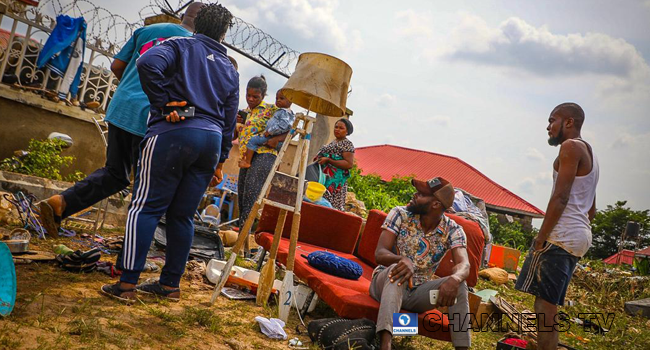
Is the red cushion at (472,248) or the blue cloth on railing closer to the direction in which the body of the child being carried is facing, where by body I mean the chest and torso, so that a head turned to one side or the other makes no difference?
the blue cloth on railing

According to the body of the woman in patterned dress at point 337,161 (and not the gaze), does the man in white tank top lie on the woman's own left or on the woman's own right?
on the woman's own left

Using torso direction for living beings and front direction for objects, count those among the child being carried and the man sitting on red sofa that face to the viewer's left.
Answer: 1

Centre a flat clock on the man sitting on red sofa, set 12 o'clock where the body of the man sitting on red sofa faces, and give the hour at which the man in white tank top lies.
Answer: The man in white tank top is roughly at 9 o'clock from the man sitting on red sofa.

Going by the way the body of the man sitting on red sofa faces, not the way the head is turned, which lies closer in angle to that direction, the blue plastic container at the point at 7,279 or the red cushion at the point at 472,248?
the blue plastic container

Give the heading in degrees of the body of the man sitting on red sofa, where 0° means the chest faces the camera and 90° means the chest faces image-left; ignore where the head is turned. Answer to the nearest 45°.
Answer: approximately 0°

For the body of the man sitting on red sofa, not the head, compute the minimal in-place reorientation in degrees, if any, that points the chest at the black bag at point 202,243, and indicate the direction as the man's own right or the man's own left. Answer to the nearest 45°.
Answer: approximately 135° to the man's own right

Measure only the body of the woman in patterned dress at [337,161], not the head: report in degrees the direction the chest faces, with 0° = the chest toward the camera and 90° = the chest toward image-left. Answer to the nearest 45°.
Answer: approximately 45°

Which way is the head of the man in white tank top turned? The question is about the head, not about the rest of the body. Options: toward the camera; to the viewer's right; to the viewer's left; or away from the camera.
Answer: to the viewer's left

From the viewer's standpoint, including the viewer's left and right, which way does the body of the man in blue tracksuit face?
facing away from the viewer and to the left of the viewer

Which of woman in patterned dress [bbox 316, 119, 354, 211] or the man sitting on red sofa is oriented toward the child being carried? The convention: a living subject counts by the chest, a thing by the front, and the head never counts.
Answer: the woman in patterned dress
